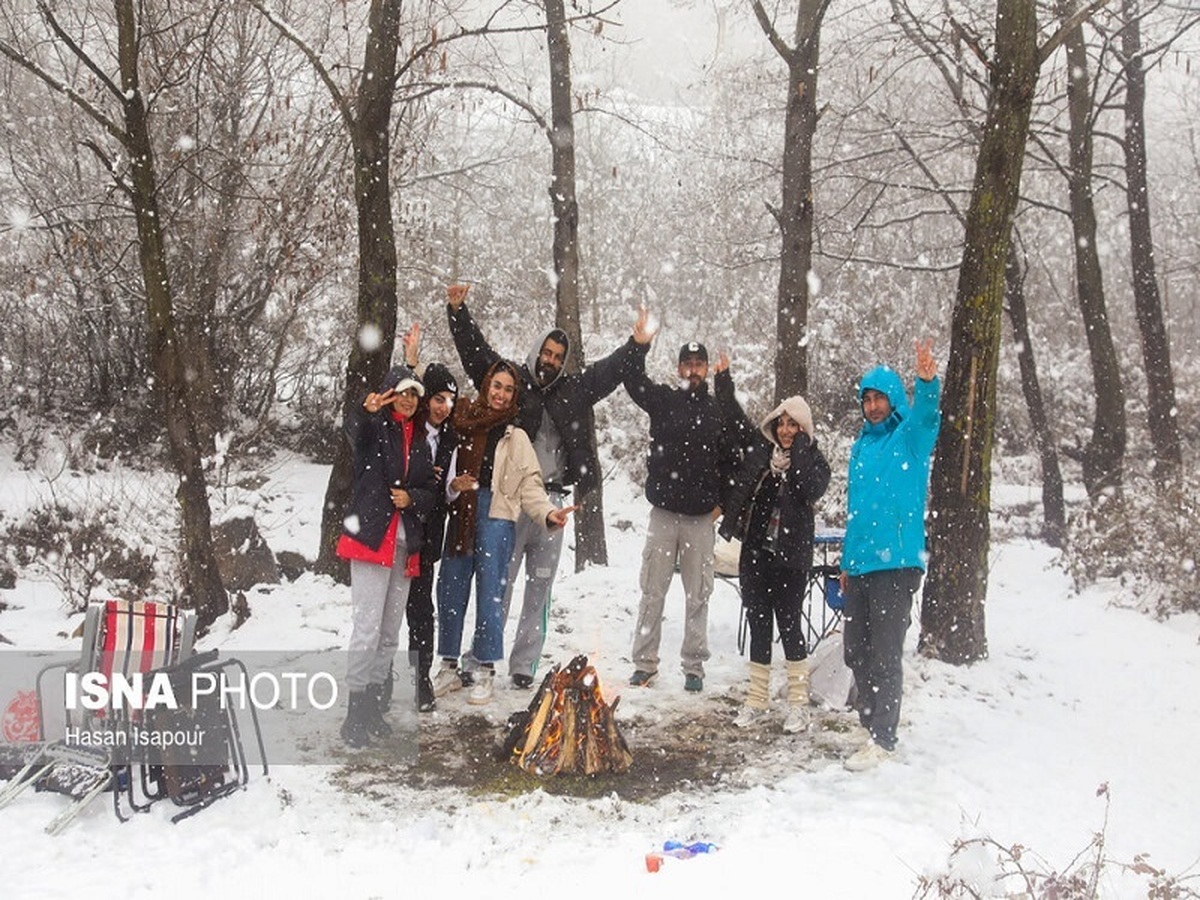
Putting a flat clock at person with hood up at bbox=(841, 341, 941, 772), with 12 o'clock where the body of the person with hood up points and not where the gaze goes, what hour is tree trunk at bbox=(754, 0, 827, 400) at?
The tree trunk is roughly at 4 o'clock from the person with hood up.

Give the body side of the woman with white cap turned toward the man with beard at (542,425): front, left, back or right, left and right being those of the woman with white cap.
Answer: left

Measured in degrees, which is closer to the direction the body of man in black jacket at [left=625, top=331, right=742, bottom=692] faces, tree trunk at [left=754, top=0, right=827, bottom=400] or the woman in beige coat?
the woman in beige coat

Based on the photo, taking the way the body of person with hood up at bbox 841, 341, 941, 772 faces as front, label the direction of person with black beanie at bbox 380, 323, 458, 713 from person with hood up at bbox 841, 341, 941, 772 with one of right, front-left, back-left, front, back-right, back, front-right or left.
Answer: front-right

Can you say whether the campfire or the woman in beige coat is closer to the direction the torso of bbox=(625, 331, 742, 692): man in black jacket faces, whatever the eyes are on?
the campfire

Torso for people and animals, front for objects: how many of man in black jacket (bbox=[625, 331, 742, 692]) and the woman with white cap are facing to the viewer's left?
0

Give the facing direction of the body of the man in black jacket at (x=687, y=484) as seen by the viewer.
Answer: toward the camera

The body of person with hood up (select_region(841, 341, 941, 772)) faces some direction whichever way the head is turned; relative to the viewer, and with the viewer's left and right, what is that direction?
facing the viewer and to the left of the viewer

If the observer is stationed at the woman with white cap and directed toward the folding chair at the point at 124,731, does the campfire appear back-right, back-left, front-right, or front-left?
back-left

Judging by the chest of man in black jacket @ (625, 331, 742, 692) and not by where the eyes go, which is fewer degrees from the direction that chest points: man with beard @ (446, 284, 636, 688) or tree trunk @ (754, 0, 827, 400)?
the man with beard

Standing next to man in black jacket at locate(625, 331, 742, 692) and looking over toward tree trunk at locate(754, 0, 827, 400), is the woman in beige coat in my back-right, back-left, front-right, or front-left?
back-left

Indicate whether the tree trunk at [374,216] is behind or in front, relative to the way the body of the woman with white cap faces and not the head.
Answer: behind

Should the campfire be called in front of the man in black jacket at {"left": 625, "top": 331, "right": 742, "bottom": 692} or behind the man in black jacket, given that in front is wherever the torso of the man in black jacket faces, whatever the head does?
in front
